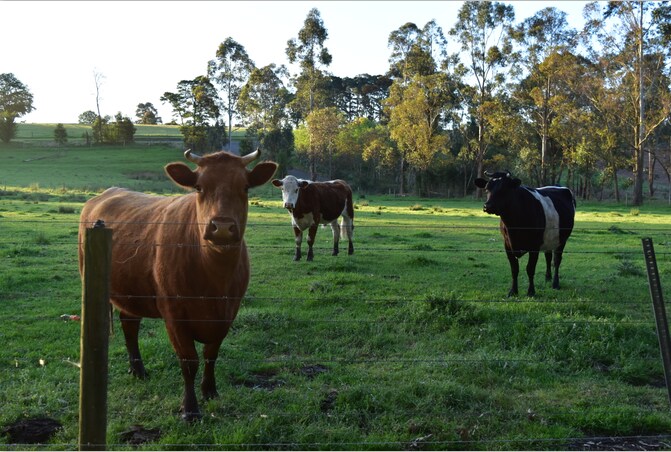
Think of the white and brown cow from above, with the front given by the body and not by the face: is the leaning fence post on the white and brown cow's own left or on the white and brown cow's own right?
on the white and brown cow's own left

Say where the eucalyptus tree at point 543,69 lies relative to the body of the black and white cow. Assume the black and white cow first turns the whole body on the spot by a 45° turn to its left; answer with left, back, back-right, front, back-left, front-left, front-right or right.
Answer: back

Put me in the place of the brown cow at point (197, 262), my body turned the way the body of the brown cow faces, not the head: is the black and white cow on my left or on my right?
on my left

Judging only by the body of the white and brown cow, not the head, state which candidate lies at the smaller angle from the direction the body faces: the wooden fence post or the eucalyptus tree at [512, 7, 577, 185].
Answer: the wooden fence post

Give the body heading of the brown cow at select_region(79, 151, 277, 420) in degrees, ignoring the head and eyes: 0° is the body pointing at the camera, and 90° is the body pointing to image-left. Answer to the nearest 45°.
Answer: approximately 315°

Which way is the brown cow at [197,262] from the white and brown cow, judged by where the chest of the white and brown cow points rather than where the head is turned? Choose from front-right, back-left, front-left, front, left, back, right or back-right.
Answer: front-left

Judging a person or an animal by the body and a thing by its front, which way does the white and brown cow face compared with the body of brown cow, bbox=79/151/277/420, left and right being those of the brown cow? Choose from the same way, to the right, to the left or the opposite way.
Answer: to the right

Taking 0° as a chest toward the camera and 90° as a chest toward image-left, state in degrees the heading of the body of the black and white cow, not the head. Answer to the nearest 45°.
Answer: approximately 45°
